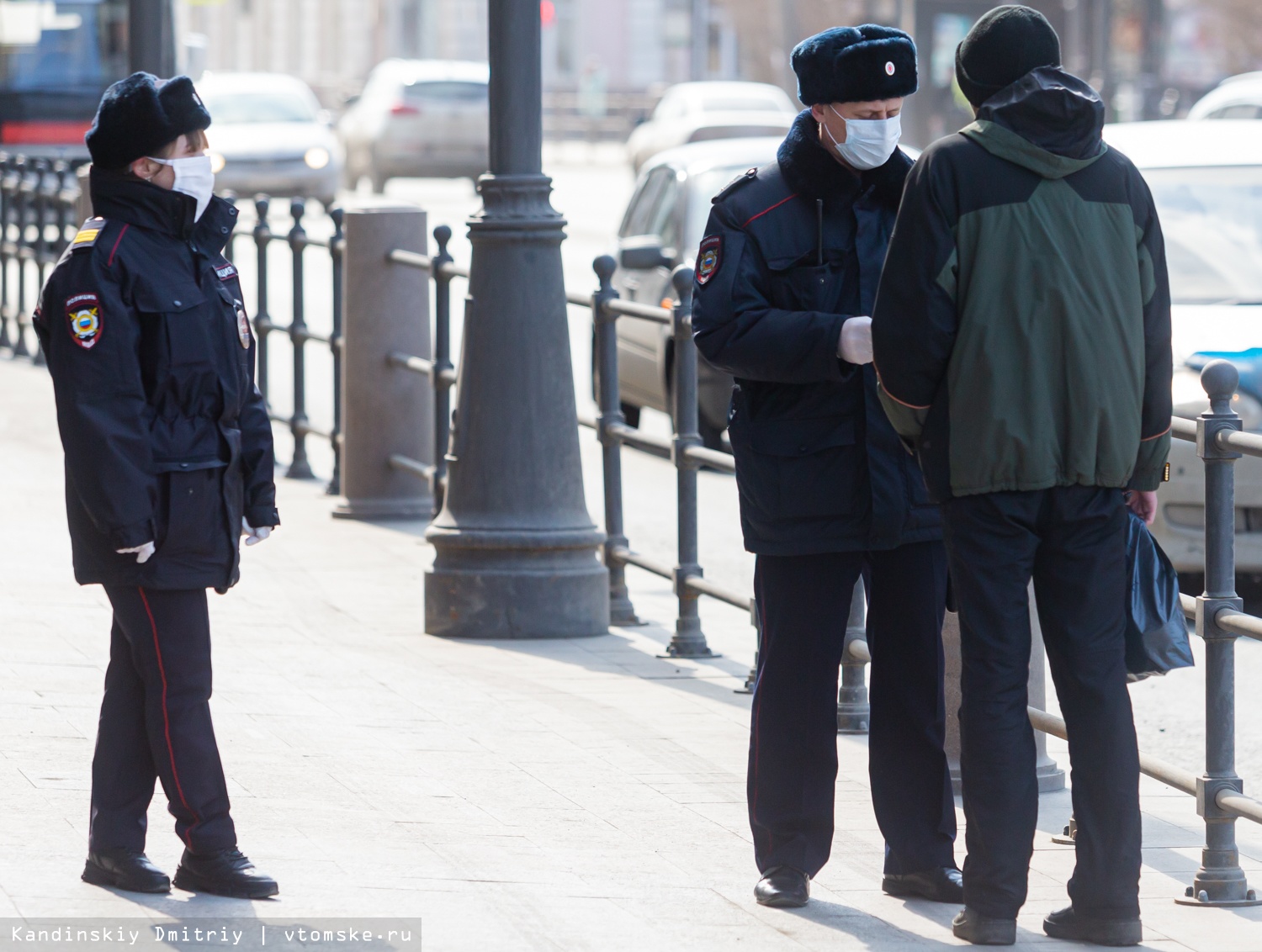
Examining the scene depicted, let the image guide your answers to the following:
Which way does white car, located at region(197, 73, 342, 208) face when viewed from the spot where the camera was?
facing the viewer

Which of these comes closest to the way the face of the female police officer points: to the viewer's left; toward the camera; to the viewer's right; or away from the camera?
to the viewer's right

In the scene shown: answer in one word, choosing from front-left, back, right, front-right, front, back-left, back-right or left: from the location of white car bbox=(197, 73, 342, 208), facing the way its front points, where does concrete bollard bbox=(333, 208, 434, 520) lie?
front

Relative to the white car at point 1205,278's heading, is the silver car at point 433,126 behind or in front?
behind

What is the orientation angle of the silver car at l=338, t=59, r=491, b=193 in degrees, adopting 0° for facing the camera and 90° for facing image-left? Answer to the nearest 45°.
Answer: approximately 135°

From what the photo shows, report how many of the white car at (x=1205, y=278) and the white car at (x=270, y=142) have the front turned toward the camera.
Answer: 2

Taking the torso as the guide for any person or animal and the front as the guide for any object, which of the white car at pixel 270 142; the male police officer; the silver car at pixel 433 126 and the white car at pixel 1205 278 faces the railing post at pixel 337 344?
the white car at pixel 270 142

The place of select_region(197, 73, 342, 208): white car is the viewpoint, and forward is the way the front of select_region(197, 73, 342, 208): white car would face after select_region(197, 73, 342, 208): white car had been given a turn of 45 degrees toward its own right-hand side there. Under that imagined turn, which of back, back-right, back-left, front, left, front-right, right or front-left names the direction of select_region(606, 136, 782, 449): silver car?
front-left

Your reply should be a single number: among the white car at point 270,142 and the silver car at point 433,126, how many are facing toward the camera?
1

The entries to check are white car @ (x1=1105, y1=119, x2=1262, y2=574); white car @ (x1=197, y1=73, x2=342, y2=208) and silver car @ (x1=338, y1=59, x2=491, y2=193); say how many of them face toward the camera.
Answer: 2

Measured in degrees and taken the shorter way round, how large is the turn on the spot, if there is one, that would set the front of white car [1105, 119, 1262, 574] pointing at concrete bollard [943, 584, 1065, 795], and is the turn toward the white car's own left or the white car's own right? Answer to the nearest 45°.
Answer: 0° — it already faces it

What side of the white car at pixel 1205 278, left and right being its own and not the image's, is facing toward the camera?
front

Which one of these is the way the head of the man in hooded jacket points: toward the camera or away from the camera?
away from the camera

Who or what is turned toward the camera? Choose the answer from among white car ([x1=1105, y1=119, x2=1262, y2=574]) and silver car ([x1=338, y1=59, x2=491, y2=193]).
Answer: the white car

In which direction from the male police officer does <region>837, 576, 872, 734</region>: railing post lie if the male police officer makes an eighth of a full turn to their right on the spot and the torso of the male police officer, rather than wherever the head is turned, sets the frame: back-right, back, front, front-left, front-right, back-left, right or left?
back

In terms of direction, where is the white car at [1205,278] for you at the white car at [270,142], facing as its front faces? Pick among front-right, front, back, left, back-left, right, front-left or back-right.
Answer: front

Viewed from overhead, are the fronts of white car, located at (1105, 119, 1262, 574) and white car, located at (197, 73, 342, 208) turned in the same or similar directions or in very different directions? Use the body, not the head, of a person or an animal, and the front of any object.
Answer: same or similar directions

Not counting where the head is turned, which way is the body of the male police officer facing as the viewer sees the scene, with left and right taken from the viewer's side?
facing the viewer and to the right of the viewer

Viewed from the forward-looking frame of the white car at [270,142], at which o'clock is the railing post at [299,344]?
The railing post is roughly at 12 o'clock from the white car.
